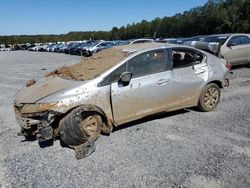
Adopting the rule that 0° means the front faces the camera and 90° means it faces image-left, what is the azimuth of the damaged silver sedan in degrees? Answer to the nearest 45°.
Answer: approximately 45°

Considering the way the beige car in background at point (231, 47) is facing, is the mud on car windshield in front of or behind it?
in front

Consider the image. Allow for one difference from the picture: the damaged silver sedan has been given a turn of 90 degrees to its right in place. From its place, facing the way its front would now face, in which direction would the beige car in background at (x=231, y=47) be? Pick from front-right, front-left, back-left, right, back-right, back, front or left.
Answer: right

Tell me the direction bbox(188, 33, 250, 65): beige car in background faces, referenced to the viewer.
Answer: facing the viewer and to the left of the viewer
